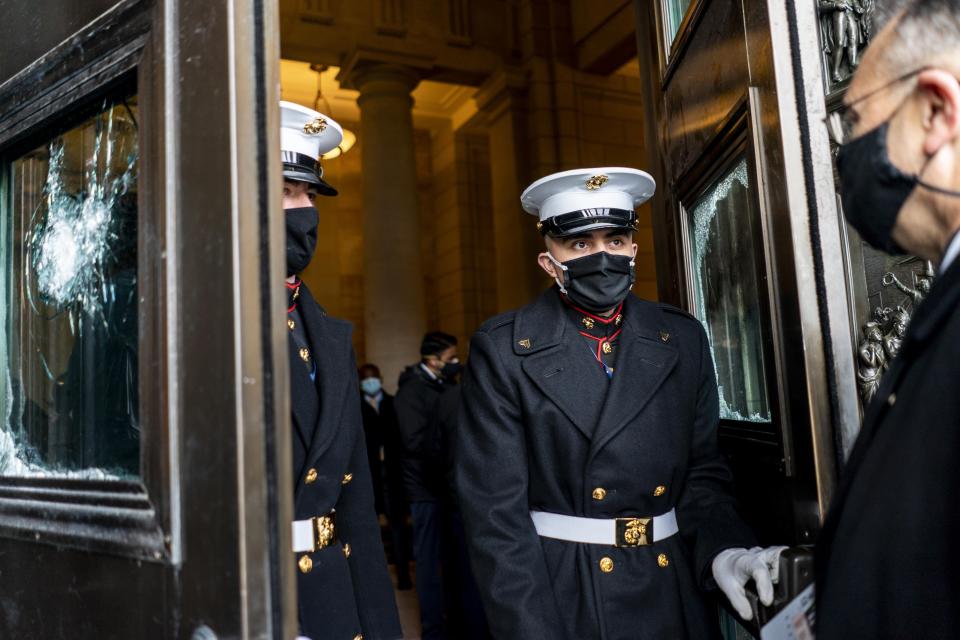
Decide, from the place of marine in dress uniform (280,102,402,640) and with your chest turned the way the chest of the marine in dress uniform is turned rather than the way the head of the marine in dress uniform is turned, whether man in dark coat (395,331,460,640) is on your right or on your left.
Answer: on your left

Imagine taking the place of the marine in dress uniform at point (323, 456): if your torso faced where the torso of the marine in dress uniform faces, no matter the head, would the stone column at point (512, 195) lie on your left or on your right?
on your left

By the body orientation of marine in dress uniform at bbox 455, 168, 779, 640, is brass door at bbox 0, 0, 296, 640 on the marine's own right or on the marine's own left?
on the marine's own right

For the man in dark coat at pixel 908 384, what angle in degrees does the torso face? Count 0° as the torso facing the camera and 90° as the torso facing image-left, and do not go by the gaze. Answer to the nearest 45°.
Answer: approximately 90°

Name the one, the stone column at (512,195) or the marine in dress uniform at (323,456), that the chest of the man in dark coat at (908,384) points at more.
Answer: the marine in dress uniform

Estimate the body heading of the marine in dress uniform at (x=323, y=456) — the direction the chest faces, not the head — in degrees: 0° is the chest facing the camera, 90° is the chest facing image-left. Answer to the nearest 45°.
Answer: approximately 315°

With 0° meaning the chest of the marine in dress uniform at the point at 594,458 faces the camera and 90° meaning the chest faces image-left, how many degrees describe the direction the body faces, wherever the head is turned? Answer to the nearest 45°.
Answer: approximately 315°

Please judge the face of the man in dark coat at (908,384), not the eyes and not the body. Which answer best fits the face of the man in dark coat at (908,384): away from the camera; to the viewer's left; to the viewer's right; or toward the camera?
to the viewer's left
